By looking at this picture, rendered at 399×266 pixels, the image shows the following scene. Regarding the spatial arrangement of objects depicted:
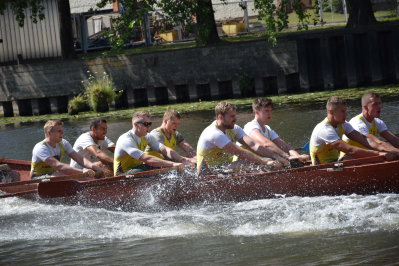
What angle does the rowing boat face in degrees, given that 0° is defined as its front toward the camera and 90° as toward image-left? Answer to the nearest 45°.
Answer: approximately 90°

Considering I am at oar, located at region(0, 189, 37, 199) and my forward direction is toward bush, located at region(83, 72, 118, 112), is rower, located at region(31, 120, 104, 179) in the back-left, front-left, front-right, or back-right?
front-right

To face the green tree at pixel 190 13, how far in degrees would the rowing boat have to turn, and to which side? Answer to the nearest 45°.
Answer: approximately 90° to its right

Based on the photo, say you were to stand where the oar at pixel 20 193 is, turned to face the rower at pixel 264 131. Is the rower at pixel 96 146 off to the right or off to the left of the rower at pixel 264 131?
left

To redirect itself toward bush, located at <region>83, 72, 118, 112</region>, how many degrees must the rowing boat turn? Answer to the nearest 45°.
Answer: approximately 90° to its right
